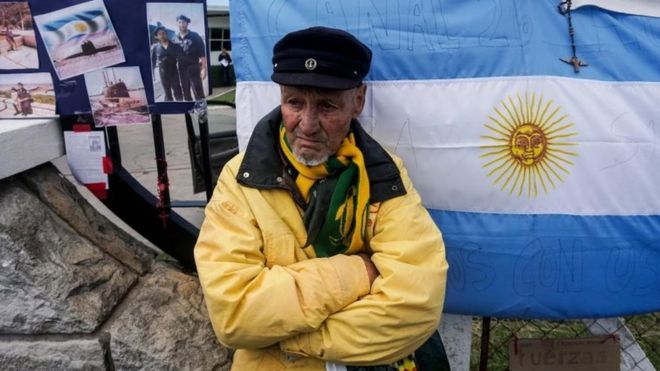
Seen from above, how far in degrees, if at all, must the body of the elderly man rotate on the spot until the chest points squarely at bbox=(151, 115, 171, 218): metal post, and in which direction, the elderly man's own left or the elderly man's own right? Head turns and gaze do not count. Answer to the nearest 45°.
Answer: approximately 135° to the elderly man's own right

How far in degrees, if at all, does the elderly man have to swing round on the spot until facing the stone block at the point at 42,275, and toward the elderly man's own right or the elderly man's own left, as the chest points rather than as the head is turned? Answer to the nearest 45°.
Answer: approximately 90° to the elderly man's own right

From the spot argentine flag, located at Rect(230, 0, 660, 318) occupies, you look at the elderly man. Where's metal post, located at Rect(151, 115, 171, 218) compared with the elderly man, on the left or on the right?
right

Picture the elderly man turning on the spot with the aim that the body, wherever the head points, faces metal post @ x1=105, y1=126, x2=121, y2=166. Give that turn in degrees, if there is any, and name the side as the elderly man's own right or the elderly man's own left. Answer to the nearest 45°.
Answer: approximately 135° to the elderly man's own right

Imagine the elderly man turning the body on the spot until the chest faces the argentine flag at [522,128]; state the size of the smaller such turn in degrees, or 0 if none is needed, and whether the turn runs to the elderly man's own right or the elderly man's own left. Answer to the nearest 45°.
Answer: approximately 135° to the elderly man's own left

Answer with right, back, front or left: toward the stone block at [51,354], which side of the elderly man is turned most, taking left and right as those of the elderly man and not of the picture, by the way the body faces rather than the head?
right

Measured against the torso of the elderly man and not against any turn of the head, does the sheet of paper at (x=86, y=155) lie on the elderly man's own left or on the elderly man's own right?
on the elderly man's own right

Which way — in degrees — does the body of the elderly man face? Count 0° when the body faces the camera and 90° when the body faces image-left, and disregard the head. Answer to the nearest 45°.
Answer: approximately 0°

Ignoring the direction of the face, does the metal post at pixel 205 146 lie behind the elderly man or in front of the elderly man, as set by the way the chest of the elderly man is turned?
behind

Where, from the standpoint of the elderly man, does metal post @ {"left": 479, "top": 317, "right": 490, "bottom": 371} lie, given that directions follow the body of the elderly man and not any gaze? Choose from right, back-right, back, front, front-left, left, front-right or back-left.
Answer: back-left

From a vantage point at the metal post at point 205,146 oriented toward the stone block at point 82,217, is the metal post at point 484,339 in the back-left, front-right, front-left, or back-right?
back-left
